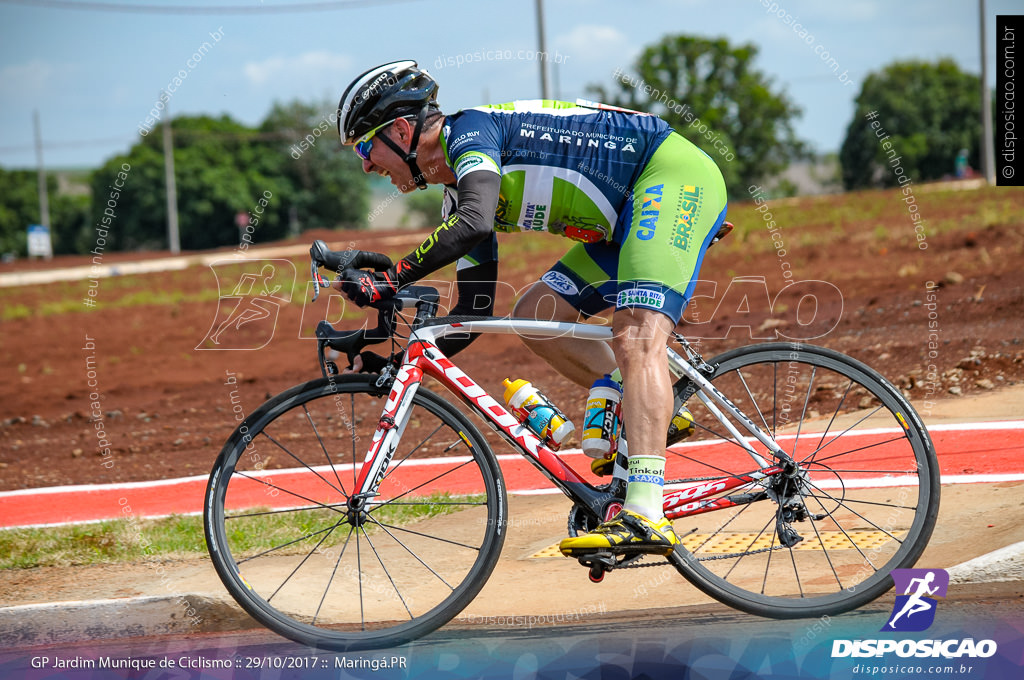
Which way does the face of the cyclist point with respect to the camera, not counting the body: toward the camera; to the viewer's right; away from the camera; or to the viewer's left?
to the viewer's left

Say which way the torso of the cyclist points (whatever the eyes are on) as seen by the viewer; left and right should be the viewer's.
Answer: facing to the left of the viewer

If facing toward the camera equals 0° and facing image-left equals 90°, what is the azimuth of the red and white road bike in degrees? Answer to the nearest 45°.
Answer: approximately 90°
